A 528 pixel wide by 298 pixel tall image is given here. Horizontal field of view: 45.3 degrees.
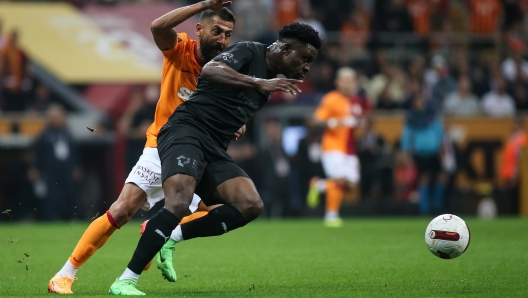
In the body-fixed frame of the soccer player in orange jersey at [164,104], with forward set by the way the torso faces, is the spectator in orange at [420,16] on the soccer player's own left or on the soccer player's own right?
on the soccer player's own left

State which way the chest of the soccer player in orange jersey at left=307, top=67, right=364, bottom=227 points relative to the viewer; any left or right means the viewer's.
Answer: facing the viewer and to the right of the viewer

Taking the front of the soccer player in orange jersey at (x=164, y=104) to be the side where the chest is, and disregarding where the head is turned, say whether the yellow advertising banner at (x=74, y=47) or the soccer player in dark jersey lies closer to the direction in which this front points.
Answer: the soccer player in dark jersey

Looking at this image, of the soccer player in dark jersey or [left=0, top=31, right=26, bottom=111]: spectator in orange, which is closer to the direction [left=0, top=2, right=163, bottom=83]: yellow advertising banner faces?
the soccer player in dark jersey

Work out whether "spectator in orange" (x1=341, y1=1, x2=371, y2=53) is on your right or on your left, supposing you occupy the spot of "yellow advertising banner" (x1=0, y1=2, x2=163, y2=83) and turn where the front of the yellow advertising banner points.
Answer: on your left

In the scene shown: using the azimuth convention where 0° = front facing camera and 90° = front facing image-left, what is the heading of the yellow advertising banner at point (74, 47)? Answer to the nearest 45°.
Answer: approximately 0°

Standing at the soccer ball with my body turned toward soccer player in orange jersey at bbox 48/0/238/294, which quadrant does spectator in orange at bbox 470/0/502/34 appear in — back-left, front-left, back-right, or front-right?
back-right

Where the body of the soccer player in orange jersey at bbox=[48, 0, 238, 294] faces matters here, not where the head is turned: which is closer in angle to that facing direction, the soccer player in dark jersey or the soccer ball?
the soccer player in dark jersey

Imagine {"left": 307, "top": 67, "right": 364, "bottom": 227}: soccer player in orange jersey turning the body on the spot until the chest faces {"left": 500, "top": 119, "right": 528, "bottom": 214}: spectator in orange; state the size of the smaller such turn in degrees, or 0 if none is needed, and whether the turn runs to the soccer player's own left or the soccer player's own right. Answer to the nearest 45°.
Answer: approximately 90° to the soccer player's own left

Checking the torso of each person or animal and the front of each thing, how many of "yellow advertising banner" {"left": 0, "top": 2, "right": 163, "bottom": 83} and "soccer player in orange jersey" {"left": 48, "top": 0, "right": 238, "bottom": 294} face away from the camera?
0
